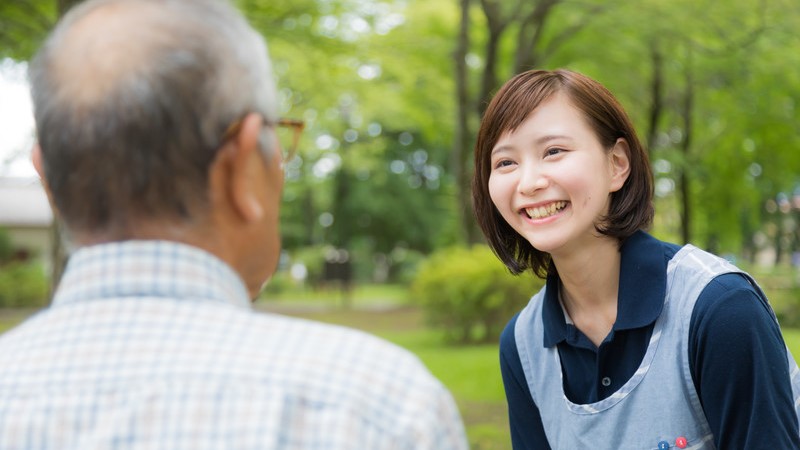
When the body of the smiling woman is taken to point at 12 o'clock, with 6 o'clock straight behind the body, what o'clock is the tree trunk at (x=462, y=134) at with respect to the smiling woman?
The tree trunk is roughly at 4 o'clock from the smiling woman.

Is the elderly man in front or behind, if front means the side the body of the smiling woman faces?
in front

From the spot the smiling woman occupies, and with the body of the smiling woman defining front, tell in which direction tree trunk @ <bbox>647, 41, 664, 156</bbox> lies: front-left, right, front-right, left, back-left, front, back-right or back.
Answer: back-right

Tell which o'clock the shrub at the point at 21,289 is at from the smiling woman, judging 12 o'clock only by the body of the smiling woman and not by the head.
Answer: The shrub is roughly at 3 o'clock from the smiling woman.

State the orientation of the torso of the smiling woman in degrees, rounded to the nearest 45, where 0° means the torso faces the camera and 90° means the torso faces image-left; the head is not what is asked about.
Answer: approximately 45°

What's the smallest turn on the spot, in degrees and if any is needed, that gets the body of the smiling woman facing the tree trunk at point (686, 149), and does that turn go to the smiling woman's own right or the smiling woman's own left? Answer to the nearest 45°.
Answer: approximately 135° to the smiling woman's own right

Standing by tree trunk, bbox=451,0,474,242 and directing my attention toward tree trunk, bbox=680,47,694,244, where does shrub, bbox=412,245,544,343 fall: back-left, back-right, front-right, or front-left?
back-right

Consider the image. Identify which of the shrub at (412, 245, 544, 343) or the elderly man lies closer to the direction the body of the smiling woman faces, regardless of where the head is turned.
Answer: the elderly man

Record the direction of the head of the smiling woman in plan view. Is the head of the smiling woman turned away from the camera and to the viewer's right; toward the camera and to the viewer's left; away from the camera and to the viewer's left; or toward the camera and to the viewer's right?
toward the camera and to the viewer's left
